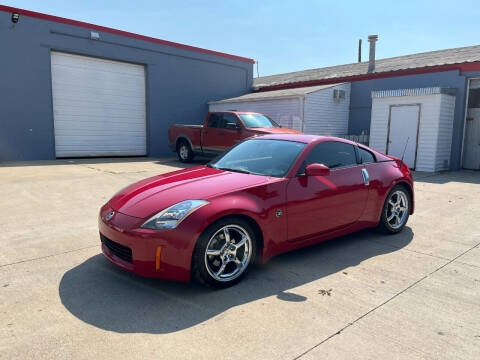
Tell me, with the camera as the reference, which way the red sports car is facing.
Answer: facing the viewer and to the left of the viewer

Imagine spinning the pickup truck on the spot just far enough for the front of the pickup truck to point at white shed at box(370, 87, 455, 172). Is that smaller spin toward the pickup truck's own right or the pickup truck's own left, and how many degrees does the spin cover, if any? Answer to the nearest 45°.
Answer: approximately 45° to the pickup truck's own left

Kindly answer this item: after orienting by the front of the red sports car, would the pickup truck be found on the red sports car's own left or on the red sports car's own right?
on the red sports car's own right

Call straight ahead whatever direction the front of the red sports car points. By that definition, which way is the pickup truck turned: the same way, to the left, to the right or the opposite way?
to the left

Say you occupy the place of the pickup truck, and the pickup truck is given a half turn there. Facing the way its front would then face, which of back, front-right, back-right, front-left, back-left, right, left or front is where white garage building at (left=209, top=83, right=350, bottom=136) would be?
right

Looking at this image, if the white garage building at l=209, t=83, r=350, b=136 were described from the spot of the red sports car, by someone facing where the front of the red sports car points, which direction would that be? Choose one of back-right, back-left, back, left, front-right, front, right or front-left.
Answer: back-right

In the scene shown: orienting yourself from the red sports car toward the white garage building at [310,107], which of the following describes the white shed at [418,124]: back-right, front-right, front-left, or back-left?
front-right

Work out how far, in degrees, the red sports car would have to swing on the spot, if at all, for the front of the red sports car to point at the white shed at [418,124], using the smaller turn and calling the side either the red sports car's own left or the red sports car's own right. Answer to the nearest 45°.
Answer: approximately 180°

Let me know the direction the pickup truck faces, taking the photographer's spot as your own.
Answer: facing the viewer and to the right of the viewer

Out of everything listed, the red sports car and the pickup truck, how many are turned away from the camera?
0

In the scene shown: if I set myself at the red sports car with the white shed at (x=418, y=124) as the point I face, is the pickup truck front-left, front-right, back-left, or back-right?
front-left

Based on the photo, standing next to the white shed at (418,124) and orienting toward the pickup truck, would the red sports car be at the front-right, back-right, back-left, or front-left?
front-left
